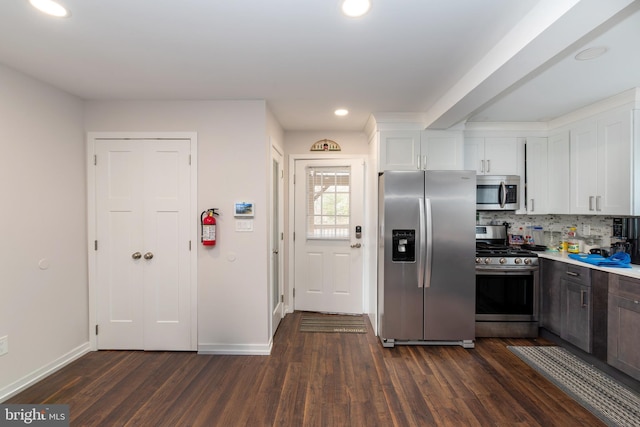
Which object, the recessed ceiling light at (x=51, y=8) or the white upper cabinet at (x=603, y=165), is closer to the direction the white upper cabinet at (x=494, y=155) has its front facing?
the recessed ceiling light

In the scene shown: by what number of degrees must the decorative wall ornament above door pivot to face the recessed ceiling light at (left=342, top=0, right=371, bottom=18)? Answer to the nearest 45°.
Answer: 0° — it already faces it

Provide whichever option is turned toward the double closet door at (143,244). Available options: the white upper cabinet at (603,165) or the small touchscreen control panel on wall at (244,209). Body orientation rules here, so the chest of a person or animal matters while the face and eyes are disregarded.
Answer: the white upper cabinet

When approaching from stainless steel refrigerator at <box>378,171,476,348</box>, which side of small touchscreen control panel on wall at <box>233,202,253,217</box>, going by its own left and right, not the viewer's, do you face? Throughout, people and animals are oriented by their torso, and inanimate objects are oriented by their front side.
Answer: left

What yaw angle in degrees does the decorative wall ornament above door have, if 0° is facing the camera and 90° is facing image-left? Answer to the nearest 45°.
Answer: approximately 0°

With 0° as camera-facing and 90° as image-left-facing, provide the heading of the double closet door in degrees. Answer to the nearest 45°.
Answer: approximately 0°

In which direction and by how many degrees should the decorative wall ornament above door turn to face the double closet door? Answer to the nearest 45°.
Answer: approximately 45° to its right

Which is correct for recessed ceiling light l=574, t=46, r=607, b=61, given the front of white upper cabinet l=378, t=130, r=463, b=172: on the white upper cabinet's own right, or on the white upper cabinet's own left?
on the white upper cabinet's own left

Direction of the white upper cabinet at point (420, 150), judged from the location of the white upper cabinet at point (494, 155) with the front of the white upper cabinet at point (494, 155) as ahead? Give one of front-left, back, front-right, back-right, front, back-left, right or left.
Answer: front-right

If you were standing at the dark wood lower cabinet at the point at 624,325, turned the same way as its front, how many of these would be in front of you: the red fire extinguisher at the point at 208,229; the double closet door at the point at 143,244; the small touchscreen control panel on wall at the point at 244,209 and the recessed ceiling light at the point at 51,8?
4

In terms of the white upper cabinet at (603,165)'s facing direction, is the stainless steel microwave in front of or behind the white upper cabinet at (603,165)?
in front
